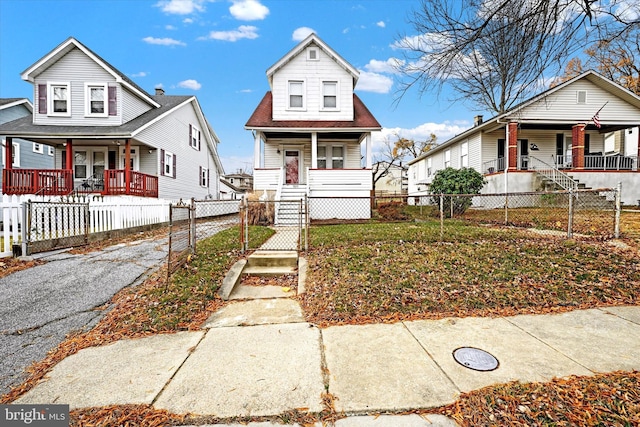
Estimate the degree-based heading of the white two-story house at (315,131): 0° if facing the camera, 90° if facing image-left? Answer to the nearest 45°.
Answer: approximately 0°

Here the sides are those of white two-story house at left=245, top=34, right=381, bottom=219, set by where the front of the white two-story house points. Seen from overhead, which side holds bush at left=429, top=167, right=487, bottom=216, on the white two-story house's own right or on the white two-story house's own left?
on the white two-story house's own left

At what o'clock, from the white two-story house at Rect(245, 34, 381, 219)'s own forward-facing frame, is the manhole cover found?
The manhole cover is roughly at 12 o'clock from the white two-story house.

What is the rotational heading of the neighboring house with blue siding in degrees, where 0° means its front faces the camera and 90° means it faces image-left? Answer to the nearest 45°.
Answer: approximately 45°

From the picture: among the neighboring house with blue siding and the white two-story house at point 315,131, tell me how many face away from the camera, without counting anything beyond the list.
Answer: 0

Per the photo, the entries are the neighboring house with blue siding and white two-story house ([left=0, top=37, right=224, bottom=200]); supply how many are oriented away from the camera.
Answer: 0

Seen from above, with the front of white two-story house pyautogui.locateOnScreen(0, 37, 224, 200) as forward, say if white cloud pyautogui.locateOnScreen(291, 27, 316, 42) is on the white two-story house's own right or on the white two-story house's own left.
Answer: on the white two-story house's own left
